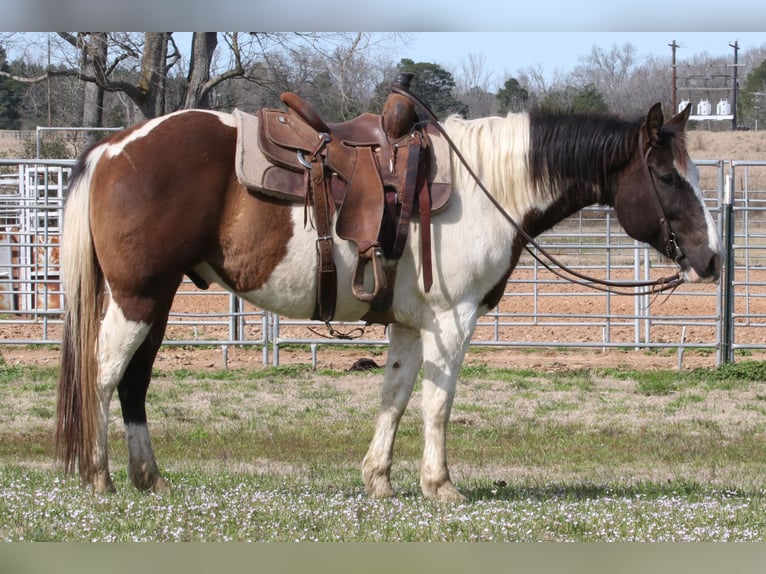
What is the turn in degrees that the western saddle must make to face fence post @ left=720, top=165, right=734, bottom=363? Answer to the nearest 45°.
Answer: approximately 45° to its left

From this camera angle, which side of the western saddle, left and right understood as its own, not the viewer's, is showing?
right

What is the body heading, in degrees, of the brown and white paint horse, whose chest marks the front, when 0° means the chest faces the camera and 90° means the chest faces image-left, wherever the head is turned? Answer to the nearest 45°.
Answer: approximately 270°

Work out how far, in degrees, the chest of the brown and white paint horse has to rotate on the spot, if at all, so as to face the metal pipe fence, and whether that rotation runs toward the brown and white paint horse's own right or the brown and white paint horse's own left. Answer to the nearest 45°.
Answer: approximately 90° to the brown and white paint horse's own left

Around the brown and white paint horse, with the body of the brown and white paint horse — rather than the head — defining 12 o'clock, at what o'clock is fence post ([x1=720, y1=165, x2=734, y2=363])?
The fence post is roughly at 10 o'clock from the brown and white paint horse.

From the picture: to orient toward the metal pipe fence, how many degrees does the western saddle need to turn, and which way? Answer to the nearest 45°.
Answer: approximately 90° to its left
